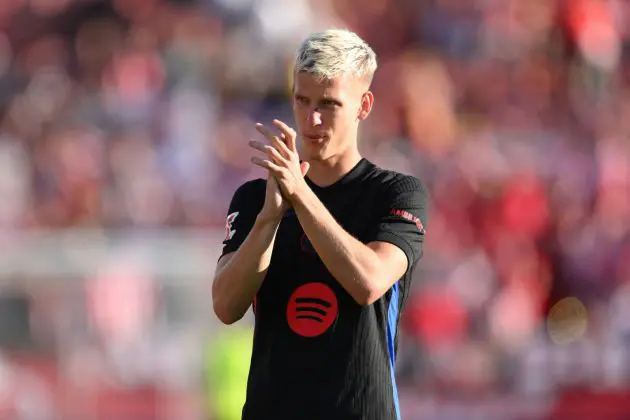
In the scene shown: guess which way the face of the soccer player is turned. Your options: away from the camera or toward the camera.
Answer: toward the camera

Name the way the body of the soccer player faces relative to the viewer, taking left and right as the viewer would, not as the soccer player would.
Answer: facing the viewer and to the left of the viewer
